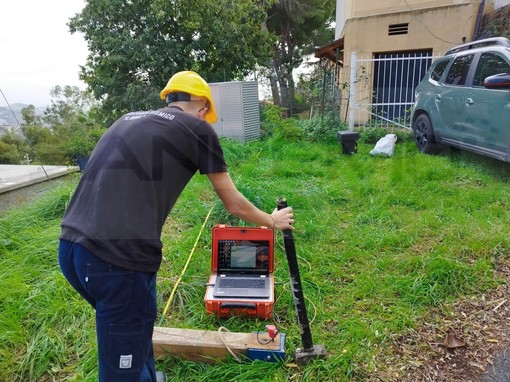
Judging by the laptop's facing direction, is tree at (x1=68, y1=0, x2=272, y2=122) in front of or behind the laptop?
behind

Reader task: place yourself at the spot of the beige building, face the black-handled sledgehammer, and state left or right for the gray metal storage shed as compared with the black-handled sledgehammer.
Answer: right

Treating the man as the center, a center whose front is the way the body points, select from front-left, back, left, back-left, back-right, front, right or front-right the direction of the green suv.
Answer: front

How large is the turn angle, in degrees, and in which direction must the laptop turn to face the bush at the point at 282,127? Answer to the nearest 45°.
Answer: approximately 180°

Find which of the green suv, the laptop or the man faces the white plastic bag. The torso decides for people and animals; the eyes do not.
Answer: the man

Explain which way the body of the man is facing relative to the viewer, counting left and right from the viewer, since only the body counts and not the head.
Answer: facing away from the viewer and to the right of the viewer

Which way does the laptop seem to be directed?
toward the camera

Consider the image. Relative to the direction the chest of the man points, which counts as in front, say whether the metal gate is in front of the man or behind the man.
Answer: in front

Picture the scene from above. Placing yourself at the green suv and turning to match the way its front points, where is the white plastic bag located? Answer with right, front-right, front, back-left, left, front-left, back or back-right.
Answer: back

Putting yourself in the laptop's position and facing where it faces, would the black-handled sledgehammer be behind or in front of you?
in front

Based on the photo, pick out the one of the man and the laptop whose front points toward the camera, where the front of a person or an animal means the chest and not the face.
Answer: the laptop

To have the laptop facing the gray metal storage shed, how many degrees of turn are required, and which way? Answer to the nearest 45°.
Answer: approximately 180°

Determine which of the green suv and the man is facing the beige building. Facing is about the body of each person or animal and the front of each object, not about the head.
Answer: the man

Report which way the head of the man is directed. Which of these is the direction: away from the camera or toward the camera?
away from the camera

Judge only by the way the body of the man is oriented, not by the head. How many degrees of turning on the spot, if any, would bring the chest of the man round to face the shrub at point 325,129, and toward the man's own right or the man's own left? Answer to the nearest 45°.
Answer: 0° — they already face it

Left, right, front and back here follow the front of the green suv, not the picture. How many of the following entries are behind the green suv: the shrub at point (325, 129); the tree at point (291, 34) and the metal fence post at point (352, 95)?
3

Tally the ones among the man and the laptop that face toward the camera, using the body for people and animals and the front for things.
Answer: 1

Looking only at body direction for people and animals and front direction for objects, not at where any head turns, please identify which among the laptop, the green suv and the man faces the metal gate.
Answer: the man

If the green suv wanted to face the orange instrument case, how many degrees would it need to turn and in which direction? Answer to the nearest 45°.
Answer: approximately 45° to its right
